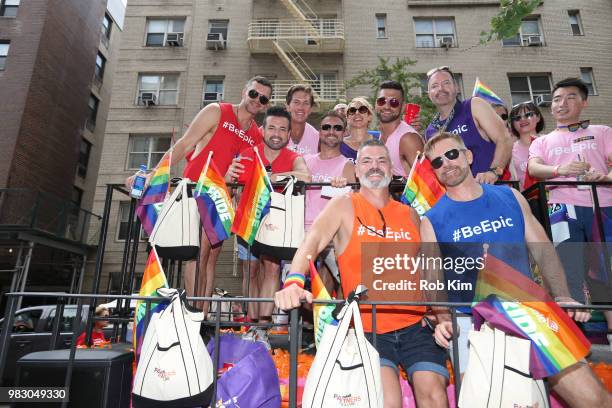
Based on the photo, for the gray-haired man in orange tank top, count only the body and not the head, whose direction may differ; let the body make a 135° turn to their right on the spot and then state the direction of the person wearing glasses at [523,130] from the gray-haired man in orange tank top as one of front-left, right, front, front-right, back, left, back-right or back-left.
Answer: right

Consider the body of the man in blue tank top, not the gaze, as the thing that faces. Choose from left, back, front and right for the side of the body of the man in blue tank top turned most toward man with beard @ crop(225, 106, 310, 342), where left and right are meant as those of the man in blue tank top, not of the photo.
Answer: right

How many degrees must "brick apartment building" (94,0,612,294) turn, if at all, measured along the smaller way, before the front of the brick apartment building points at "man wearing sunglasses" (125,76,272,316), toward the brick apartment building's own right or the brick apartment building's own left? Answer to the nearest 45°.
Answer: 0° — it already faces them

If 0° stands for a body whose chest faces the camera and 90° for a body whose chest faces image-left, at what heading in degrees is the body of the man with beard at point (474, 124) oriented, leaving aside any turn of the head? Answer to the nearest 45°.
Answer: approximately 45°

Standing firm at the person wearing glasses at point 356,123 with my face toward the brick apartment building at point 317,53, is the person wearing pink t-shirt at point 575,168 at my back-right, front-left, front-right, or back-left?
back-right

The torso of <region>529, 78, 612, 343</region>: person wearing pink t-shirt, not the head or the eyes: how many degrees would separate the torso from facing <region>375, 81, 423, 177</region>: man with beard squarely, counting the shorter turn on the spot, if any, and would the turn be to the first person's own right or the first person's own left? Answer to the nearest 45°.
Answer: approximately 45° to the first person's own right

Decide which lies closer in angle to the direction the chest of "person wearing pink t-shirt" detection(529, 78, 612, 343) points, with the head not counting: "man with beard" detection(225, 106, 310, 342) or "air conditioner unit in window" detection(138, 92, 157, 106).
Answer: the man with beard
